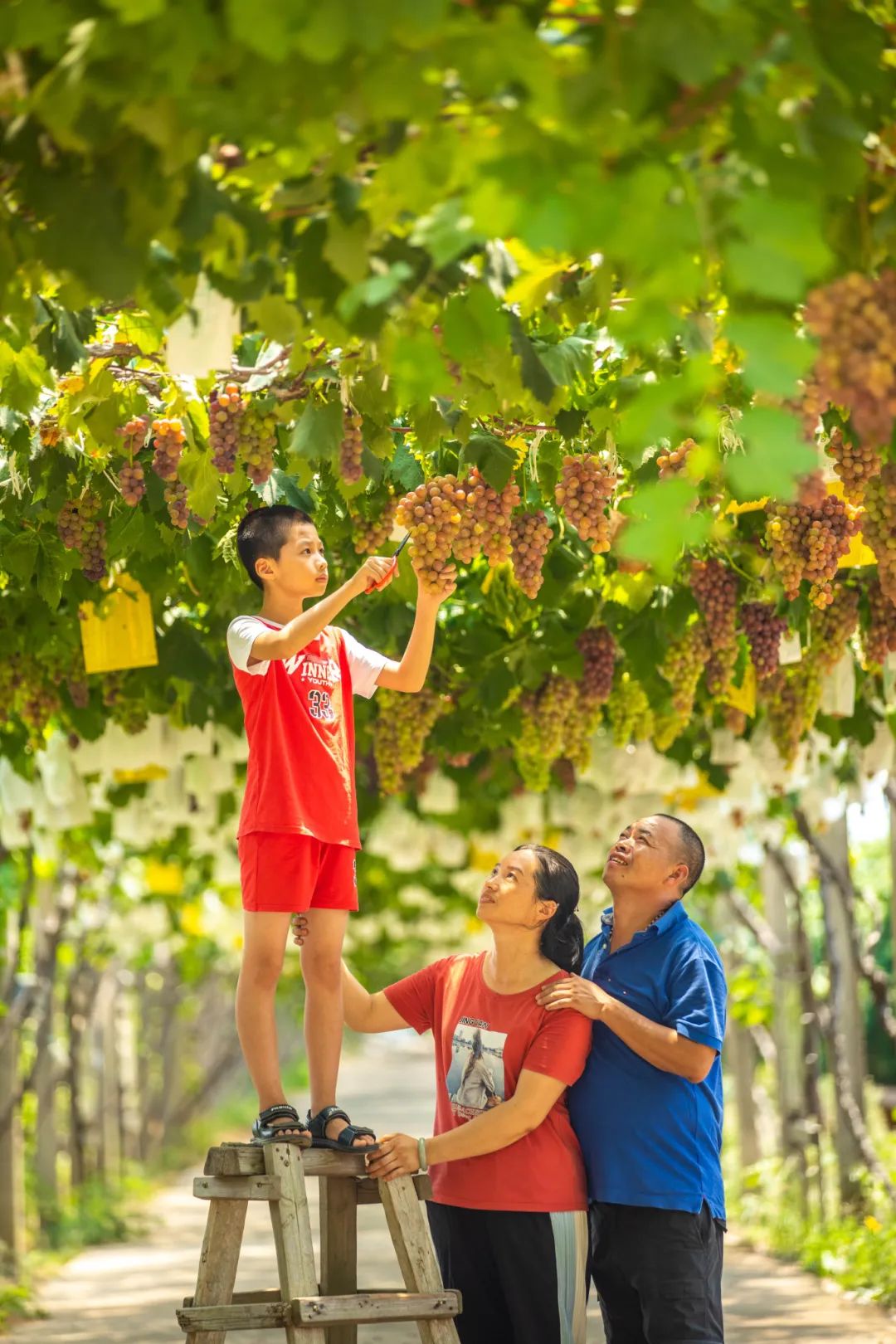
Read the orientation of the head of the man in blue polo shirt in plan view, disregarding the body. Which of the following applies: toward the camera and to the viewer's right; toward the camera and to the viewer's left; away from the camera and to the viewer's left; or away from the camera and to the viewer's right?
toward the camera and to the viewer's left

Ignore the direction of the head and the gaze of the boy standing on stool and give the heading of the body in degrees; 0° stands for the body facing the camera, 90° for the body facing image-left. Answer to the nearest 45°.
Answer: approximately 315°

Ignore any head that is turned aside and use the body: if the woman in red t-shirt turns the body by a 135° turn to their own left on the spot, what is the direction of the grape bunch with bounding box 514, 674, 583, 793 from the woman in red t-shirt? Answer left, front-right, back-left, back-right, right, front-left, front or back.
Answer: left

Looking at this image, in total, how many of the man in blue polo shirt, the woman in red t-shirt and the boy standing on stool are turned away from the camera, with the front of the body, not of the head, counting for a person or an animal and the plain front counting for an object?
0

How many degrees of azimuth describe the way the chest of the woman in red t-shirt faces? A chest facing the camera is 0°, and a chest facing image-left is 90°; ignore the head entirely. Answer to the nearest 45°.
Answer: approximately 45°

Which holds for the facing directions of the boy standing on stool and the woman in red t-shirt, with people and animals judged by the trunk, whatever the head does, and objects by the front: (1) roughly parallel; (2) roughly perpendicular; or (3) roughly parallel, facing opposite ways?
roughly perpendicular

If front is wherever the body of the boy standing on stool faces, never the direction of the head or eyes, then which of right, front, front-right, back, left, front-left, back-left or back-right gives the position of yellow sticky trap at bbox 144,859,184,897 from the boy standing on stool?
back-left

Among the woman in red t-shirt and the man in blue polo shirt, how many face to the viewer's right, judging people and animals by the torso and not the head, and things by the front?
0

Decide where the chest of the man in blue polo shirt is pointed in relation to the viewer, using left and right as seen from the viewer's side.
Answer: facing the viewer and to the left of the viewer

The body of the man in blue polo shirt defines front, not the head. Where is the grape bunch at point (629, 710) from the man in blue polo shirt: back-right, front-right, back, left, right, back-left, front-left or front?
back-right
